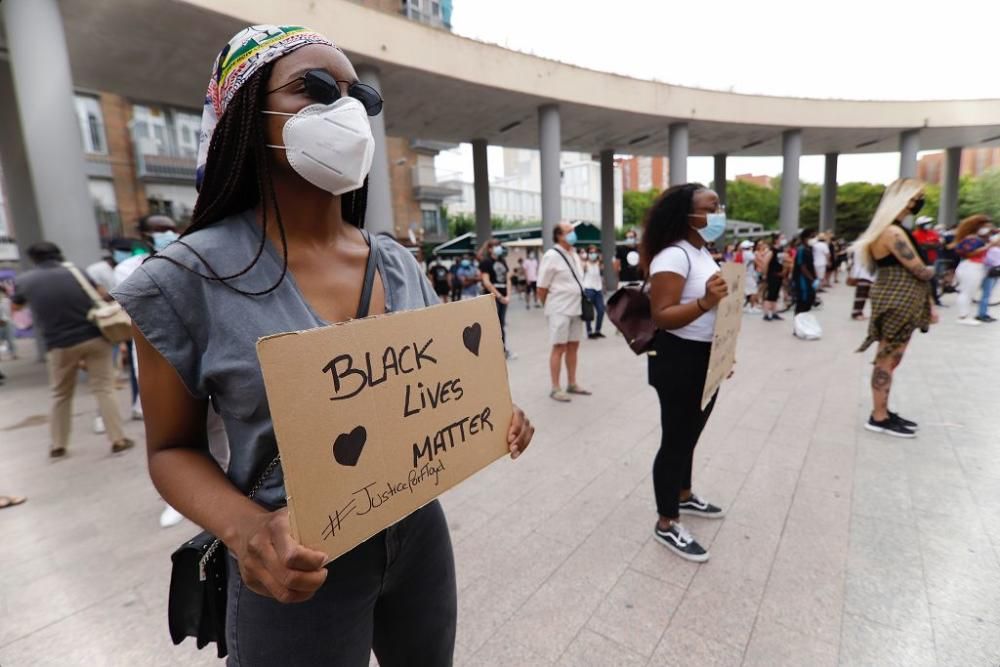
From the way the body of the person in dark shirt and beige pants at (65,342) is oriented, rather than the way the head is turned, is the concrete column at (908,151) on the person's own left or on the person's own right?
on the person's own right

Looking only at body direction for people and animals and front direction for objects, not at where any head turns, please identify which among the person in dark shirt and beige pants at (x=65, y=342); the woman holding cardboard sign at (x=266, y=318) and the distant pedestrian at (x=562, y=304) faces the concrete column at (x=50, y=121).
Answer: the person in dark shirt and beige pants

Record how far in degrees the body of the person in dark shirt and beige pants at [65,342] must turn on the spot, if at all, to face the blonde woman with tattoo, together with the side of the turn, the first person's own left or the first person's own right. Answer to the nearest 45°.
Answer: approximately 135° to the first person's own right

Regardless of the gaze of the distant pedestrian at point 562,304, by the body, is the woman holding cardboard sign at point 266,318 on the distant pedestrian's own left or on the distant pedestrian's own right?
on the distant pedestrian's own right

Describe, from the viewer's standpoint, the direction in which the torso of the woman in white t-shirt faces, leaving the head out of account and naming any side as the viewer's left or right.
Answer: facing to the right of the viewer

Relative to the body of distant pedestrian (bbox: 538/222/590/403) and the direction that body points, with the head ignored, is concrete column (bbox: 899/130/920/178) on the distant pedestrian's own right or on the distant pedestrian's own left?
on the distant pedestrian's own left

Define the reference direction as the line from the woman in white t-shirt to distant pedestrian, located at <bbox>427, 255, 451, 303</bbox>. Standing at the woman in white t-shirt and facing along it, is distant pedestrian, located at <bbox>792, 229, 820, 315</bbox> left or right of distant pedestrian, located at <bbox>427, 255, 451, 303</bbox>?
right

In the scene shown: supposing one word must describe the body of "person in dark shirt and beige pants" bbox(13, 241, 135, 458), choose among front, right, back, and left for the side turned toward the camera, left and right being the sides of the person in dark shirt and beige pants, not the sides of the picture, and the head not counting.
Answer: back

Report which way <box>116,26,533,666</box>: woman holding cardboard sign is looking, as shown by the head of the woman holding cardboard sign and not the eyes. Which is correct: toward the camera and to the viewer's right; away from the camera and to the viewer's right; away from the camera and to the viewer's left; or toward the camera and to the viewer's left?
toward the camera and to the viewer's right

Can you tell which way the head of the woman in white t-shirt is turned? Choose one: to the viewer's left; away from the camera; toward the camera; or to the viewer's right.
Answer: to the viewer's right
